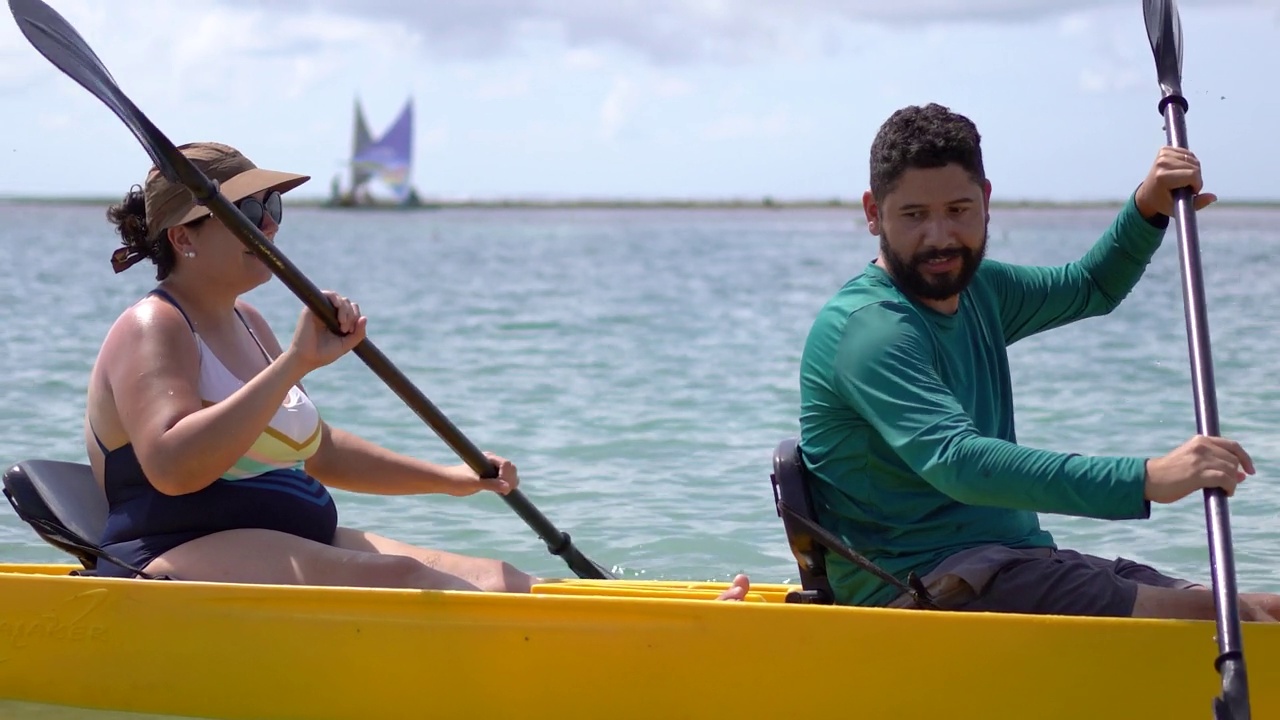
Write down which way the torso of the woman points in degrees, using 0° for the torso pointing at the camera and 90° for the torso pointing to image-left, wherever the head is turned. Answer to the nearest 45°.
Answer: approximately 270°

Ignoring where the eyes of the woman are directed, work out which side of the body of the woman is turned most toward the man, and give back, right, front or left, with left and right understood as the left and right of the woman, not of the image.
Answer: front
